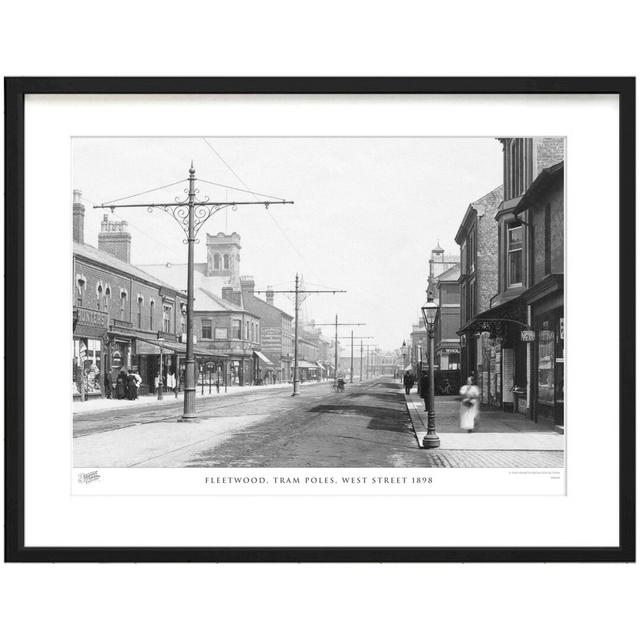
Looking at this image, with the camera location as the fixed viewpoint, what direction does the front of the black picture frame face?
facing the viewer
